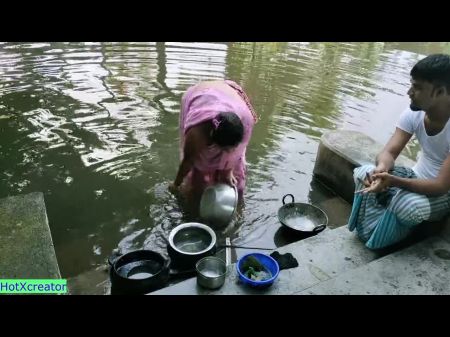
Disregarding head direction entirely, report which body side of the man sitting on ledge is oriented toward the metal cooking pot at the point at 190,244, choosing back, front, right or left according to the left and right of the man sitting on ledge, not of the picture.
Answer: front

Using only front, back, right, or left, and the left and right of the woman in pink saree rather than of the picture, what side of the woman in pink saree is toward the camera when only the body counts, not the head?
front

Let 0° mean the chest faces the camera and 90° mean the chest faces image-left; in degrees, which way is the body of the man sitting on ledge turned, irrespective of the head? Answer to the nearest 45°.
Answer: approximately 45°

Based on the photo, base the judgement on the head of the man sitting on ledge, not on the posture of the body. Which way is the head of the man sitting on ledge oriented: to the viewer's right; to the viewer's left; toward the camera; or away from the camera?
to the viewer's left

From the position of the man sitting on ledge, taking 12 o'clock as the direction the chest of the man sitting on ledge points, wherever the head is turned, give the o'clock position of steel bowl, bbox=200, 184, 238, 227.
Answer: The steel bowl is roughly at 1 o'clock from the man sitting on ledge.

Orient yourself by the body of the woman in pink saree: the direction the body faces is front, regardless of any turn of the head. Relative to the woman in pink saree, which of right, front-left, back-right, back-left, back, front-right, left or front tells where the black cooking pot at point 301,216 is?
left

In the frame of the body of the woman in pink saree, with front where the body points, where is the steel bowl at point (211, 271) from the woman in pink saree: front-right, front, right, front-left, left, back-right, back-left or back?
front

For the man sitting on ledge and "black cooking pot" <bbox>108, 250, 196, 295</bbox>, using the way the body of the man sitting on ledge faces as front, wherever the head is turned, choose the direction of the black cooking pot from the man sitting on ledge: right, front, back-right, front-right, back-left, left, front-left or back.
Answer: front

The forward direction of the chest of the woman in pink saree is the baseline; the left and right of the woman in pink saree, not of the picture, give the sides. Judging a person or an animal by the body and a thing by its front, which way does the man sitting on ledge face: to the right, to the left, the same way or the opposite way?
to the right

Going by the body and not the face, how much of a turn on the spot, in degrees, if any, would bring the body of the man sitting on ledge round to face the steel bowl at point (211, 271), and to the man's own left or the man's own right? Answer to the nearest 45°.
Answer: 0° — they already face it

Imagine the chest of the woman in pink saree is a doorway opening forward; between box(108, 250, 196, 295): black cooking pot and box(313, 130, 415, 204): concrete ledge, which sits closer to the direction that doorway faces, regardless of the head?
the black cooking pot

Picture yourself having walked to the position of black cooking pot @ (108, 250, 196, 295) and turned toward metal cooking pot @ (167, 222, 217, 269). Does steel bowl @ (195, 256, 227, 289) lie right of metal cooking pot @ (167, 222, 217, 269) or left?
right

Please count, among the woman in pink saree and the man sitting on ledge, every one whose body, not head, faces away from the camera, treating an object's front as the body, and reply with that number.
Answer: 0
